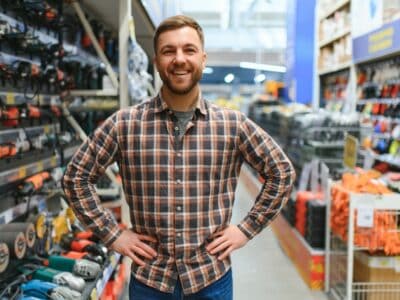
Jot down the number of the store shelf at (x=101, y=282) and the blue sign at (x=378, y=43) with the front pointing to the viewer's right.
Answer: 1

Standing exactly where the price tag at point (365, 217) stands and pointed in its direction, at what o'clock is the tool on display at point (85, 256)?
The tool on display is roughly at 2 o'clock from the price tag.

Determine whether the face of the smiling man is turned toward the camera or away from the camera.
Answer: toward the camera

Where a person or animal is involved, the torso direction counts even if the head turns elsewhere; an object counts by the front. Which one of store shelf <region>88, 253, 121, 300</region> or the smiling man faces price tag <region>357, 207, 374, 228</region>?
the store shelf

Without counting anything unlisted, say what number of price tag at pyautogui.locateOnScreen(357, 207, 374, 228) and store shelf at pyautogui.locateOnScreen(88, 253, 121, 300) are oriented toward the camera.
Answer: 1

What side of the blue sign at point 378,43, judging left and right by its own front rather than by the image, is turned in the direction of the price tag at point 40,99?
front

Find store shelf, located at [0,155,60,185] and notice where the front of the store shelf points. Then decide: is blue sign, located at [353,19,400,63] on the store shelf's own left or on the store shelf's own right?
on the store shelf's own left

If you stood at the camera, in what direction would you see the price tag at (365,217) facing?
facing the viewer

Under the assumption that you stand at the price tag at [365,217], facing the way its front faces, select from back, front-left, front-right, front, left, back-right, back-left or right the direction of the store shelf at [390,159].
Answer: back

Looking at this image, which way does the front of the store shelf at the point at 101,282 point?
to the viewer's right

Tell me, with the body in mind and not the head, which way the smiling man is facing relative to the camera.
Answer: toward the camera

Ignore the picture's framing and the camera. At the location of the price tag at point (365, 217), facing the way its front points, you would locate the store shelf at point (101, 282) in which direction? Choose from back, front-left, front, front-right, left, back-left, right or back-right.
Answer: front-right
